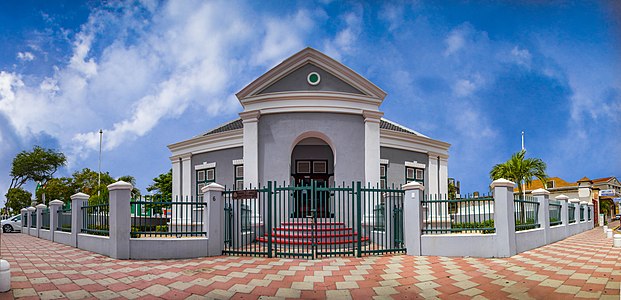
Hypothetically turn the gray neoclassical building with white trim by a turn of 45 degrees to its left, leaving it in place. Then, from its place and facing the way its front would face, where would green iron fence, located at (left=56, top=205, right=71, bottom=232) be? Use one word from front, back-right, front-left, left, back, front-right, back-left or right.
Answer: back-right

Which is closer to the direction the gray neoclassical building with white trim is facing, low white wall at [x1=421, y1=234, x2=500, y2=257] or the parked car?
the low white wall

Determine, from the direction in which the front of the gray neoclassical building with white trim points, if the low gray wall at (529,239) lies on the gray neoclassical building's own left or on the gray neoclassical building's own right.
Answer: on the gray neoclassical building's own left

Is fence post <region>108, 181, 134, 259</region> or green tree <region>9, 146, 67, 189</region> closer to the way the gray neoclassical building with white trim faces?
the fence post

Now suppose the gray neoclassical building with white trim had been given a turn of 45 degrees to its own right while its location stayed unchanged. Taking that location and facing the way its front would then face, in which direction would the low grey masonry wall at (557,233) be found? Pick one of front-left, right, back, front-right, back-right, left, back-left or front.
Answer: back-left

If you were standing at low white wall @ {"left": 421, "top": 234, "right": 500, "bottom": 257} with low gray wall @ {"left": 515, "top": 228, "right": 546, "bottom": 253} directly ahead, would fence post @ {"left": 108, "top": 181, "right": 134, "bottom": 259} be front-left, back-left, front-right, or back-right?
back-left

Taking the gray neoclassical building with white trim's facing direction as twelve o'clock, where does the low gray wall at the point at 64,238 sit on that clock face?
The low gray wall is roughly at 3 o'clock from the gray neoclassical building with white trim.

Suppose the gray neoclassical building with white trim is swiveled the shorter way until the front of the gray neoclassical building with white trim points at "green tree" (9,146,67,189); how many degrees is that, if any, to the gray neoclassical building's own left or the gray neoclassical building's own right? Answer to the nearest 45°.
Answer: approximately 135° to the gray neoclassical building's own right

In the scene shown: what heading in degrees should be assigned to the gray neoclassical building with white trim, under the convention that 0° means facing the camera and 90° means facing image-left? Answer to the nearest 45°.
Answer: approximately 0°
